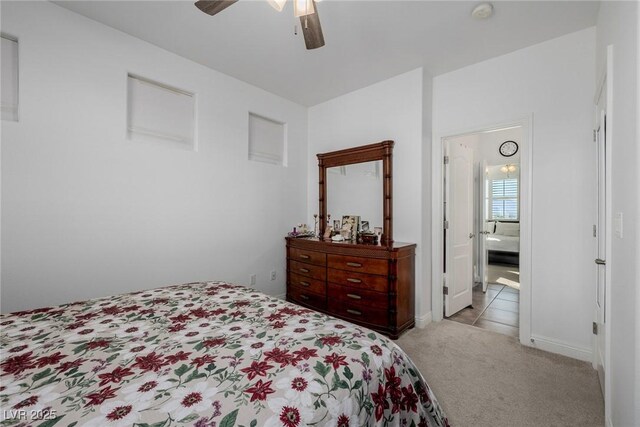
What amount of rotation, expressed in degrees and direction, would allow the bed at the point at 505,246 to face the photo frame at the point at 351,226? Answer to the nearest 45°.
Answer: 0° — it already faces it

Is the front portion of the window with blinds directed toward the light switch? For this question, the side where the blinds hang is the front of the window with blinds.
yes

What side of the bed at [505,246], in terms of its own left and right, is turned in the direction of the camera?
front

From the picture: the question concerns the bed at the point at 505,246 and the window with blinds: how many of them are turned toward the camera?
2

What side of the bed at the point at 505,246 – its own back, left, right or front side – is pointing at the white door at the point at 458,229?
front

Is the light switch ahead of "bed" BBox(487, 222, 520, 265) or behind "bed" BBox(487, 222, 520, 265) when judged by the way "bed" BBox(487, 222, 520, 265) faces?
ahead

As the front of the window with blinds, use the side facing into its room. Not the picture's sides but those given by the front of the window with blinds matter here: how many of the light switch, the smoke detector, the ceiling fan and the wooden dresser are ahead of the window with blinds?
4

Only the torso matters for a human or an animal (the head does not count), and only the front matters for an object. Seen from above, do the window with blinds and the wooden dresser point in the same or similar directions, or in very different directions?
same or similar directions

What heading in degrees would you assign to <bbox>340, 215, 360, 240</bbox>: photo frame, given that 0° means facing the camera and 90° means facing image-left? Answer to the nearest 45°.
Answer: approximately 45°

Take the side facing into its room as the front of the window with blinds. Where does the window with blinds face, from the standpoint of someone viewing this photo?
facing the viewer

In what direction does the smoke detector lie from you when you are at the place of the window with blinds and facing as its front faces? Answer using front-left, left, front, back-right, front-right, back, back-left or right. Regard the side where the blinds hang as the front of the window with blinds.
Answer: front

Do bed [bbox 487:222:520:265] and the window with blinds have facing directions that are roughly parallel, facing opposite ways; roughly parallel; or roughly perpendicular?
roughly parallel
